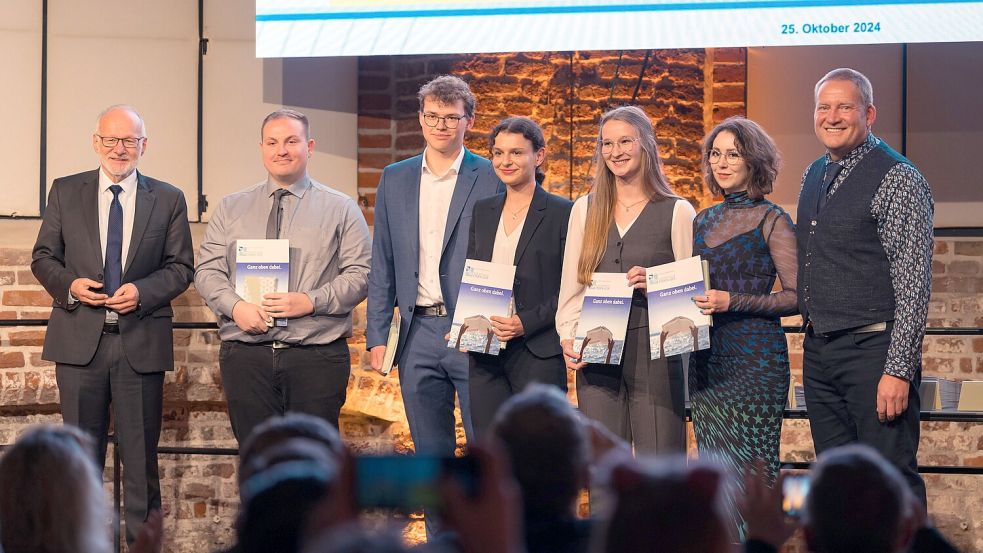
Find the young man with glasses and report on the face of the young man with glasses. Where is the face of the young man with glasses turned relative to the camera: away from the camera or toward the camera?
toward the camera

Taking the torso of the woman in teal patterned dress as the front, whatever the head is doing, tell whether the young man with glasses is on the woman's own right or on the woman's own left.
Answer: on the woman's own right

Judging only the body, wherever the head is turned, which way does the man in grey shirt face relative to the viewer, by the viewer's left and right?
facing the viewer

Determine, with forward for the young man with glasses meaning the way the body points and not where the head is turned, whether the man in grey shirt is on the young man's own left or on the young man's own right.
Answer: on the young man's own right

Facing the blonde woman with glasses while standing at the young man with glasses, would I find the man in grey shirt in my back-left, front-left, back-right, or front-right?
back-right

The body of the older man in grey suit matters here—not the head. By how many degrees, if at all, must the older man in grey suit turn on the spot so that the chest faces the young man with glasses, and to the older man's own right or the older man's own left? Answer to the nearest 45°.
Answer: approximately 45° to the older man's own left

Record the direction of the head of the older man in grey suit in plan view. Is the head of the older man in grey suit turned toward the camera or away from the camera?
toward the camera

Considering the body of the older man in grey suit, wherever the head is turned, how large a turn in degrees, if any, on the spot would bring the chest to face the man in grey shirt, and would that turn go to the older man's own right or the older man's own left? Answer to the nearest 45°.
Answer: approximately 45° to the older man's own left

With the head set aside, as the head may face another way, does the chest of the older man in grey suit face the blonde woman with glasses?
no

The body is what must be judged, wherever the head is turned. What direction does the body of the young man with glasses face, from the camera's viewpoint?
toward the camera

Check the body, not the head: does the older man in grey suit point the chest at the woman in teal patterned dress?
no

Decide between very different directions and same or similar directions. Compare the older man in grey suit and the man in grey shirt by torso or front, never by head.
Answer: same or similar directions

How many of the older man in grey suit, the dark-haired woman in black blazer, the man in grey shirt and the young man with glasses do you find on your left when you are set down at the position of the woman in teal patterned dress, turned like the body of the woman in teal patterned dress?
0

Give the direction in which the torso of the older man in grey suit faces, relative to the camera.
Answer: toward the camera

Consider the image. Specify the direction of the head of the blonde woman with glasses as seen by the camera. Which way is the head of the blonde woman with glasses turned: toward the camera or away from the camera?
toward the camera

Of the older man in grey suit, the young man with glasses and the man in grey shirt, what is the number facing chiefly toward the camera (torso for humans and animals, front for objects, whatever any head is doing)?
3

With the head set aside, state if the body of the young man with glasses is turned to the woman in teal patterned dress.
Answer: no
